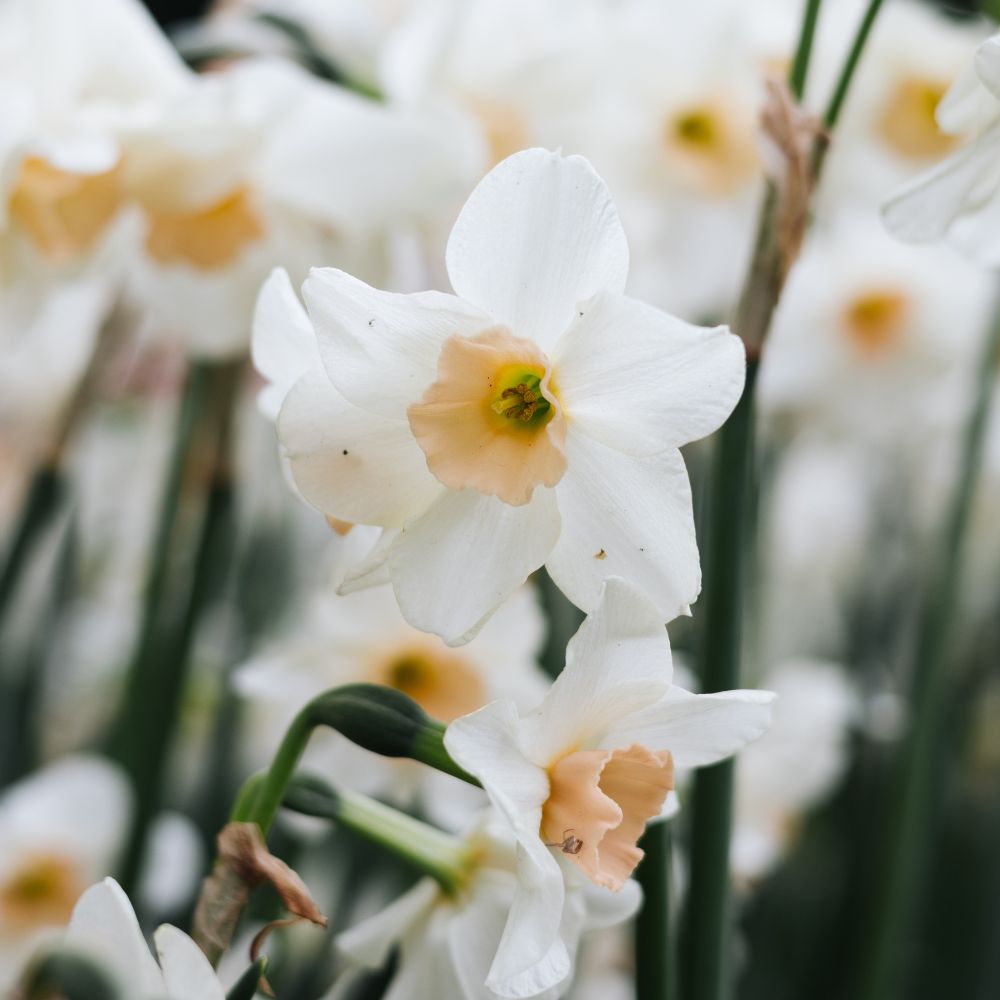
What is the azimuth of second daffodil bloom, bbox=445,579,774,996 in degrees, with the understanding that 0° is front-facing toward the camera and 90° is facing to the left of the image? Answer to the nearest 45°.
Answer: approximately 315°

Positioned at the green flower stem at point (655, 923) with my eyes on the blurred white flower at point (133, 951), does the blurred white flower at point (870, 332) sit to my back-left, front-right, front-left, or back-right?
back-right

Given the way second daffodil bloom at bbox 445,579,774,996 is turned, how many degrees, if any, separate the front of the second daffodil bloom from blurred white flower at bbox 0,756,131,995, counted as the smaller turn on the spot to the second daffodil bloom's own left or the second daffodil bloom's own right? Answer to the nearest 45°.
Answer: approximately 180°

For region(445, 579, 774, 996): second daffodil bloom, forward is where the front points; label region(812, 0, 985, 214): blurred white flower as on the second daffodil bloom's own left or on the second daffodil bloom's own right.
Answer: on the second daffodil bloom's own left
